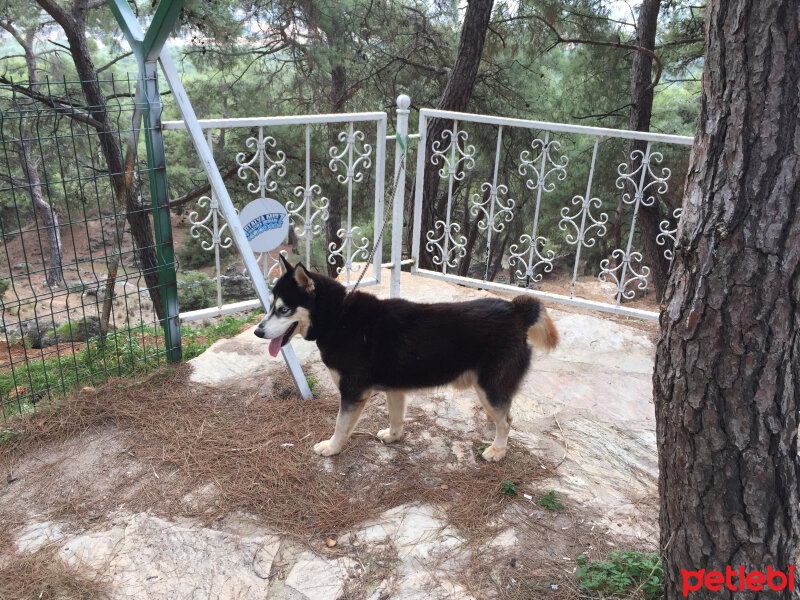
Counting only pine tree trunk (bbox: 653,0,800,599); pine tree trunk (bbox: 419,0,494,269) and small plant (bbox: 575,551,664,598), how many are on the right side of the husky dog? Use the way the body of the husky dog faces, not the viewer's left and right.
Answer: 1

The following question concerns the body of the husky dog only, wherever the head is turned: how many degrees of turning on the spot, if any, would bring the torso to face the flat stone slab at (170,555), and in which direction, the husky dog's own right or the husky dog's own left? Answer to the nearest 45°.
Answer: approximately 45° to the husky dog's own left

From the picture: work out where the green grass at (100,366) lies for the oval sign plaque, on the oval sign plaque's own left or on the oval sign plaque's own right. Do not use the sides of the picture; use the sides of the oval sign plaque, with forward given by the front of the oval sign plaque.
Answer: on the oval sign plaque's own right

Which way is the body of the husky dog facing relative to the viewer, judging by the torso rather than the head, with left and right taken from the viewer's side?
facing to the left of the viewer

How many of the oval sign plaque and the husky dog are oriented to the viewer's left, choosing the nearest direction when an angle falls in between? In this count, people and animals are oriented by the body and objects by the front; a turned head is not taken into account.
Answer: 1

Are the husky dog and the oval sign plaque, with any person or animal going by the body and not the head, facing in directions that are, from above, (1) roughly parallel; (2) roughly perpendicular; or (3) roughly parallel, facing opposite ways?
roughly perpendicular

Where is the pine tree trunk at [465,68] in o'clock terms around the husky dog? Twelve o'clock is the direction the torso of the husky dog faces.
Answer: The pine tree trunk is roughly at 3 o'clock from the husky dog.

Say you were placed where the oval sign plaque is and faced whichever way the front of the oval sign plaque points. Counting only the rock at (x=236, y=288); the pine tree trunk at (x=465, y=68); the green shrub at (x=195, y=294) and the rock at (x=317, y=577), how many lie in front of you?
1

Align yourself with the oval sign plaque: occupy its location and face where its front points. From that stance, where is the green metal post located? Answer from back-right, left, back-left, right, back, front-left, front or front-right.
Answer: right

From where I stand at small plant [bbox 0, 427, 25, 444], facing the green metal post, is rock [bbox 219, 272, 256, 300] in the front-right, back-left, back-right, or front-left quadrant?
front-left

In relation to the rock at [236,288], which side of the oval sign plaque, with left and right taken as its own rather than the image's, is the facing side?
back

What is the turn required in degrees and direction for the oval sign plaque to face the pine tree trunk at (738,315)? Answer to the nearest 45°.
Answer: approximately 45° to its left

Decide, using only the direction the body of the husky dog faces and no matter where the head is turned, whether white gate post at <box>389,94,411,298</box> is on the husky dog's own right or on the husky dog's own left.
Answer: on the husky dog's own right

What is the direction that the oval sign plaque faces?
toward the camera

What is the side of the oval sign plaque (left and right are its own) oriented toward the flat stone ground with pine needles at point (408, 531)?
front
